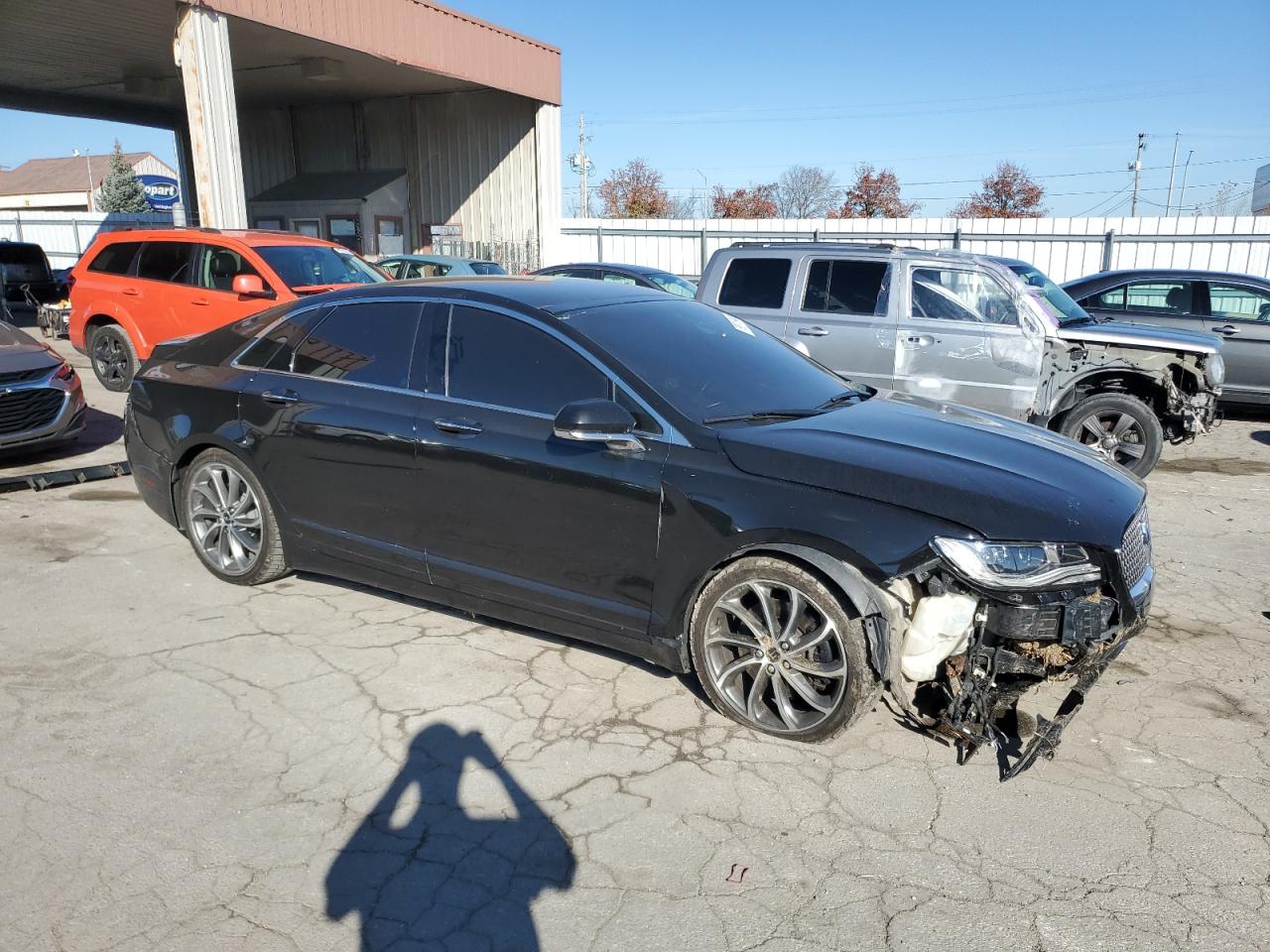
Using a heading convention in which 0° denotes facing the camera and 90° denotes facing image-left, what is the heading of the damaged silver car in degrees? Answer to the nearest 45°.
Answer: approximately 270°

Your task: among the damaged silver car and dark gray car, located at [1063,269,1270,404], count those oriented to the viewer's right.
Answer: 2

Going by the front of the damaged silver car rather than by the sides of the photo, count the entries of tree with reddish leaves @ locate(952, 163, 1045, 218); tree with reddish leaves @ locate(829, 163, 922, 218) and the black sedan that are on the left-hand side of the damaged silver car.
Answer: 2

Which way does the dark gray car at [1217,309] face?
to the viewer's right

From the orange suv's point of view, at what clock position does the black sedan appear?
The black sedan is roughly at 1 o'clock from the orange suv.

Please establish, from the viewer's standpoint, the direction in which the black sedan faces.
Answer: facing the viewer and to the right of the viewer

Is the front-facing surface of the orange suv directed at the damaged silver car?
yes

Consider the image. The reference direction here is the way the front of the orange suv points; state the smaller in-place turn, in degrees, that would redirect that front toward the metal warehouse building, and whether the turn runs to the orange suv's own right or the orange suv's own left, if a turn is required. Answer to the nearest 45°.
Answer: approximately 135° to the orange suv's own left

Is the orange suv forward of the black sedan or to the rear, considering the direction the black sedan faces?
to the rear

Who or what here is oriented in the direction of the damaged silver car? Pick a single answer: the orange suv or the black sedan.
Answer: the orange suv
